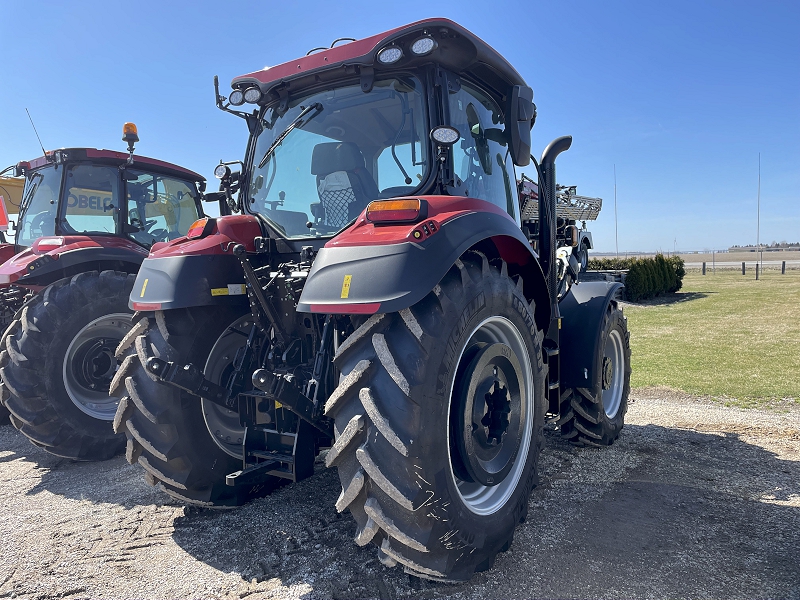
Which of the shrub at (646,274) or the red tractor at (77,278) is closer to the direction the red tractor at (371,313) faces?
the shrub

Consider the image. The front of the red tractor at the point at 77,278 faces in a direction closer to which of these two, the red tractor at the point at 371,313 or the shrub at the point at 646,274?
the shrub

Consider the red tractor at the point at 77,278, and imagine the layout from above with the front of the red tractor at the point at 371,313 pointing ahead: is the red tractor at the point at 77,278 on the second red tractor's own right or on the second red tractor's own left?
on the second red tractor's own left

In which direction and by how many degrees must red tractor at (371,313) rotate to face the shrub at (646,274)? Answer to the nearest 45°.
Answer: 0° — it already faces it

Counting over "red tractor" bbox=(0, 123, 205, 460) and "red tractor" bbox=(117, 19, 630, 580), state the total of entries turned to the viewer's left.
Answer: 0

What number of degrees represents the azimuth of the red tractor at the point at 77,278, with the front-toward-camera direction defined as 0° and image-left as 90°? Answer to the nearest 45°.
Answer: approximately 225°

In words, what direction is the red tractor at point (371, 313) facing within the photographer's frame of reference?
facing away from the viewer and to the right of the viewer
